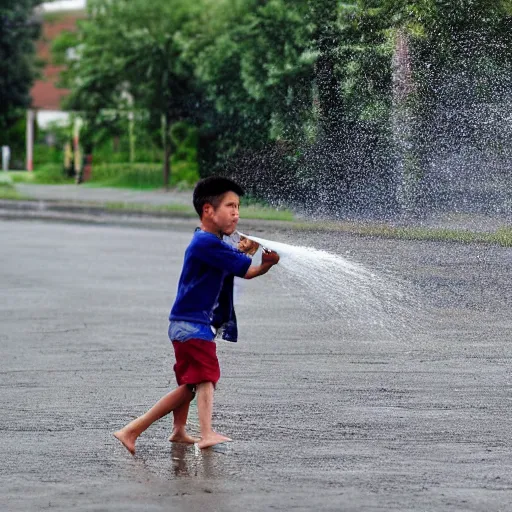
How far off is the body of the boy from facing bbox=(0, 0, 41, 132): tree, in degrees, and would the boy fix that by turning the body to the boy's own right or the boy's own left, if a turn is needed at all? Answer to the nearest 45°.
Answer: approximately 90° to the boy's own left

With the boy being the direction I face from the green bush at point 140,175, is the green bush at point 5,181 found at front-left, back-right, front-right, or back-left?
back-right

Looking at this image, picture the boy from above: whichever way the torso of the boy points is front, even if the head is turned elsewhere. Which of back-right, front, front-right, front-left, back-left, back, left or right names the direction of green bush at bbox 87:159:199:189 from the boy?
left

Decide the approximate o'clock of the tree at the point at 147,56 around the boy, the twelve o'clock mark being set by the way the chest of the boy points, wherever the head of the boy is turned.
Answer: The tree is roughly at 9 o'clock from the boy.

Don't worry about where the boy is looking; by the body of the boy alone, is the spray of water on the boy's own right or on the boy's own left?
on the boy's own left

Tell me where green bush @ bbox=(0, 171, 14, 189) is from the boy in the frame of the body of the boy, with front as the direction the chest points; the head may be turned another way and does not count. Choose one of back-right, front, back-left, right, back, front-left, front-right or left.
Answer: left

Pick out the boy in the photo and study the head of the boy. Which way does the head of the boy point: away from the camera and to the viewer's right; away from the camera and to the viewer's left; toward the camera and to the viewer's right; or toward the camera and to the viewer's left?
toward the camera and to the viewer's right

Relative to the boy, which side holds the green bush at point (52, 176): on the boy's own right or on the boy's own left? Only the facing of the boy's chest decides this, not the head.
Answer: on the boy's own left

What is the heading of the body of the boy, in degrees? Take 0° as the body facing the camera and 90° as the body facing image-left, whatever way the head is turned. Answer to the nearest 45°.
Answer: approximately 270°
